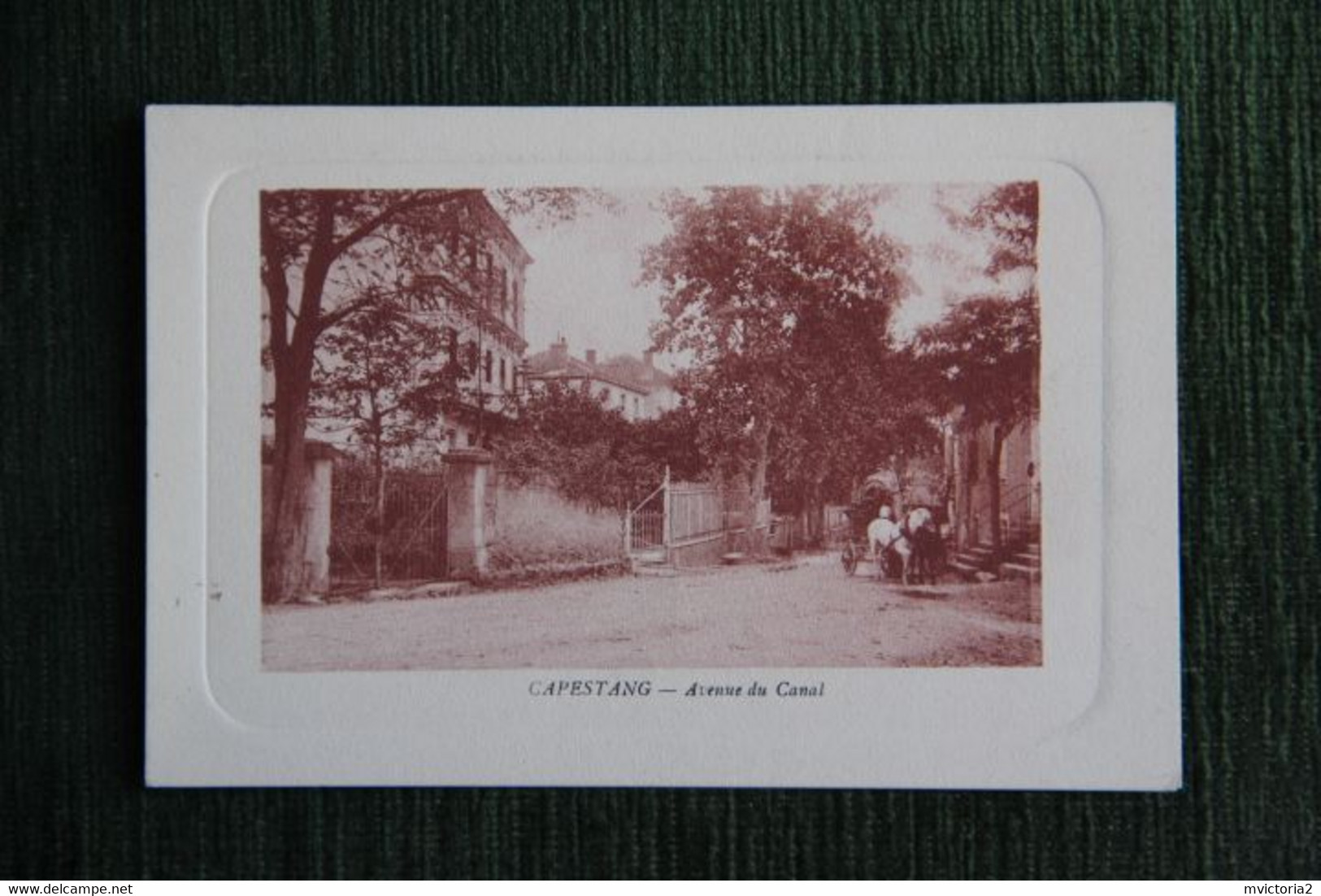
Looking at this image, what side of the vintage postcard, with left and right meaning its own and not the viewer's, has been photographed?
front
